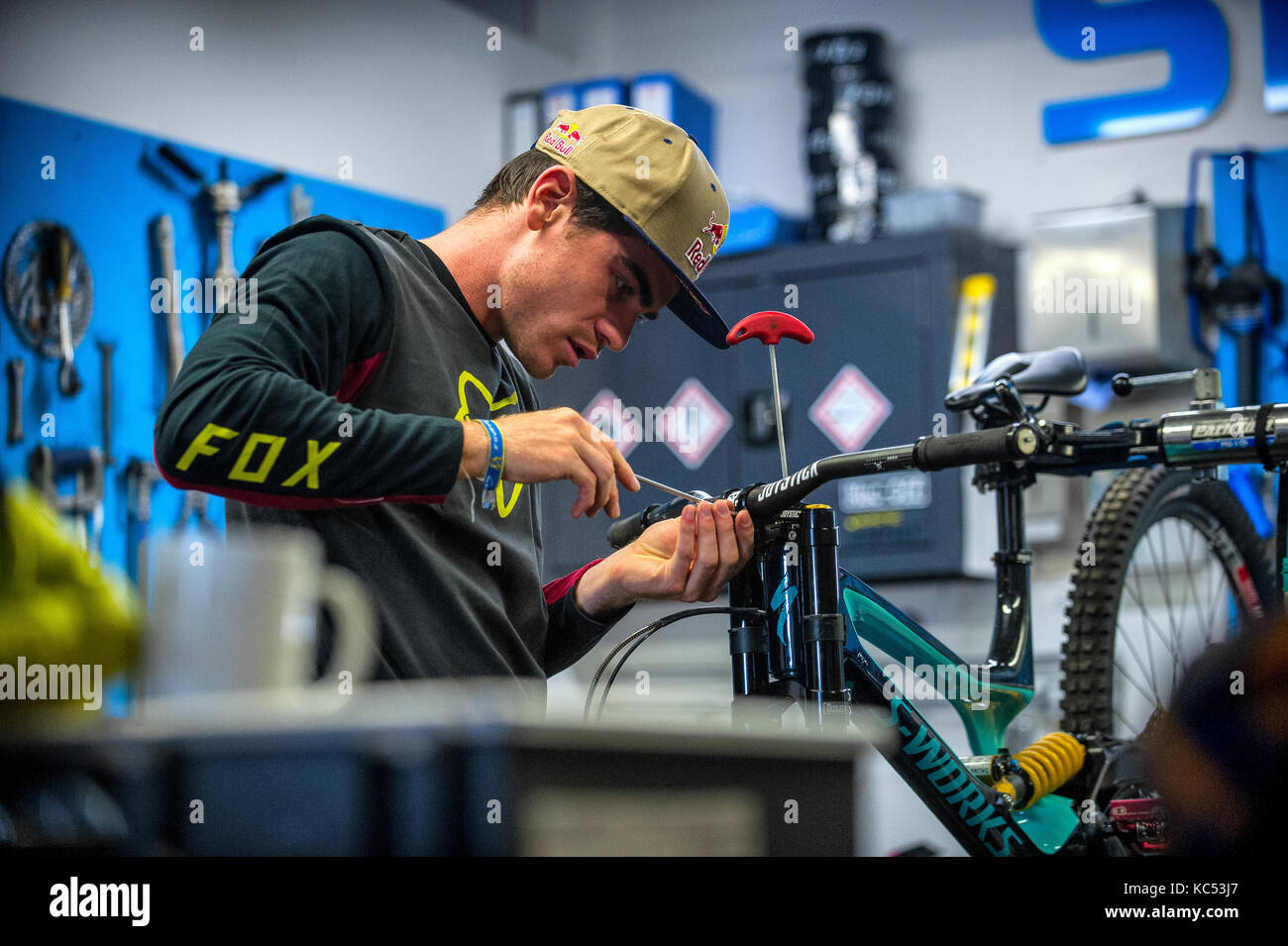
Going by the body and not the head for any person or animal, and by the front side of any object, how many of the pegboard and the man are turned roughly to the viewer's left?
0

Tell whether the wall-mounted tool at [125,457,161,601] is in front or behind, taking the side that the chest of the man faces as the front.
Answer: behind

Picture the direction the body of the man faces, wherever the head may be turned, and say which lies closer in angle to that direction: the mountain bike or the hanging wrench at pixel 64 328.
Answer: the mountain bike

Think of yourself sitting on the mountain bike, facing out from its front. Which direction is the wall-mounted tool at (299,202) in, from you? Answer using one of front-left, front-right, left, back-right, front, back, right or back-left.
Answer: right

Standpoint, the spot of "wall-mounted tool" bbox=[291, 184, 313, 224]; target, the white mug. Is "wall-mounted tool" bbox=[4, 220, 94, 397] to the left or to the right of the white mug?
right

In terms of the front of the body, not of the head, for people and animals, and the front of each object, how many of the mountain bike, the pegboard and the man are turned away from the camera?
0

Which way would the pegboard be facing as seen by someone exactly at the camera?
facing the viewer and to the right of the viewer

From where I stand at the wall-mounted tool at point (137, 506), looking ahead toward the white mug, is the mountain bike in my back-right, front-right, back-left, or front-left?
front-left
